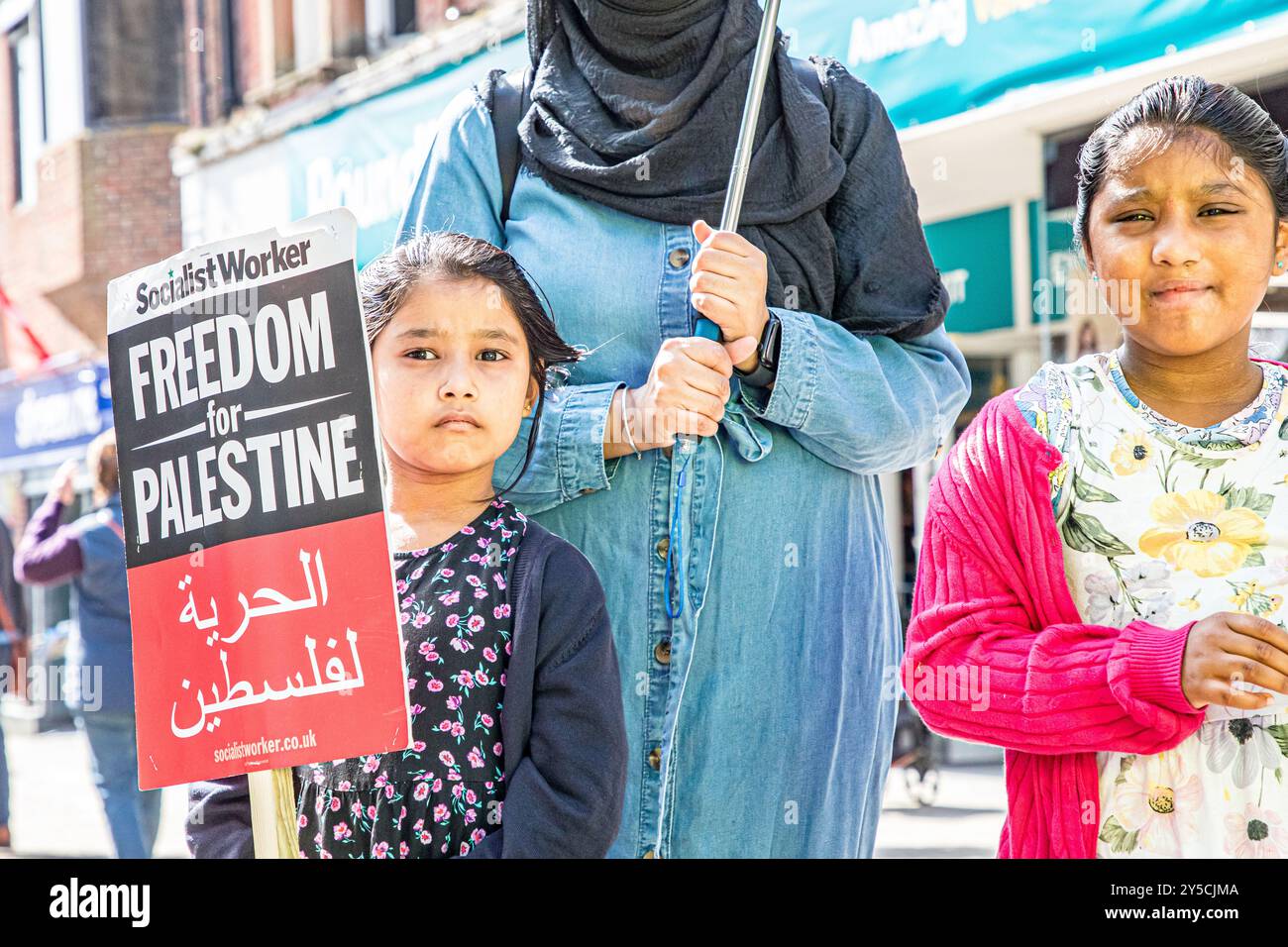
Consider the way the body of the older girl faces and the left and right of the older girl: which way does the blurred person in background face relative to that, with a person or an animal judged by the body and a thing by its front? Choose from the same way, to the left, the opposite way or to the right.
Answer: the opposite way

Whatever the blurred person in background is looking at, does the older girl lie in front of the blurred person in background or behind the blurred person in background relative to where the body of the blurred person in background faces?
behind

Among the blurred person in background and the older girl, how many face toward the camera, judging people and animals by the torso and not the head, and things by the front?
1

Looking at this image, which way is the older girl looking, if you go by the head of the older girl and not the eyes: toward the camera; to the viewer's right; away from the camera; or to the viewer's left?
toward the camera

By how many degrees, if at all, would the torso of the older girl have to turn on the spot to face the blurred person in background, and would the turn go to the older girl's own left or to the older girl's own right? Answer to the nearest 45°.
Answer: approximately 135° to the older girl's own right

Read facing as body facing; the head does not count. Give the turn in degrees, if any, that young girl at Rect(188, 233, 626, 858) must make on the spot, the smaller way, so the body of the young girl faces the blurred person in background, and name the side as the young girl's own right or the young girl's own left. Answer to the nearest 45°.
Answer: approximately 180°

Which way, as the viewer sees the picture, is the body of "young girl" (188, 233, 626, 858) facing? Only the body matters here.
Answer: toward the camera

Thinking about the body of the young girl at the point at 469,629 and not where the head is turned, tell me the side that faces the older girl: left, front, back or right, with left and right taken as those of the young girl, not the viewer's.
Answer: left

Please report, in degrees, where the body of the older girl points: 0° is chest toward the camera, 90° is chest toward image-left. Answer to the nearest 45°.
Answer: approximately 0°

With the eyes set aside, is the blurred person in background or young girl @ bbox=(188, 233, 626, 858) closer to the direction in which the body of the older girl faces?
the young girl

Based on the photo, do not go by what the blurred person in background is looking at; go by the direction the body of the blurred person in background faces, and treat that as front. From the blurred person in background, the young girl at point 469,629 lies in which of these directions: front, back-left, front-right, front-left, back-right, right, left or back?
back-left

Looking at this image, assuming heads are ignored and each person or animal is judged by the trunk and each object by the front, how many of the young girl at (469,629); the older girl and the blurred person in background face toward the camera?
2

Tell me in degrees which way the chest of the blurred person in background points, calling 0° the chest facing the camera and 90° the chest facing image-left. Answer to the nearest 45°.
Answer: approximately 135°

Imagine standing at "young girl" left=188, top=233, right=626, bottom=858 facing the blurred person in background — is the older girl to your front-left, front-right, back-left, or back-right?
back-right

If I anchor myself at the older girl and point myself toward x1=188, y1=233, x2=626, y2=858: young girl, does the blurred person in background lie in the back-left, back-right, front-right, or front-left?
front-right
